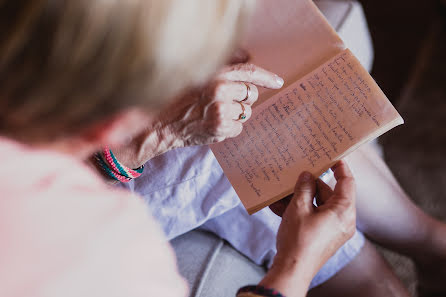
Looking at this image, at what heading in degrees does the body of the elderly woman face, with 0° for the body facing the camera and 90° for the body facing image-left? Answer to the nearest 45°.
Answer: approximately 225°

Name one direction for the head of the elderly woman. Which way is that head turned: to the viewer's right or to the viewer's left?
to the viewer's right
